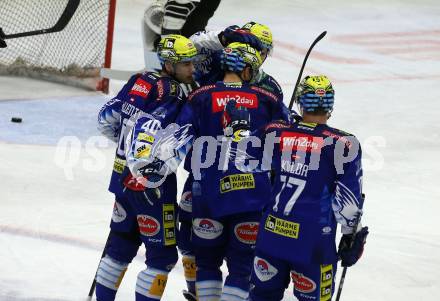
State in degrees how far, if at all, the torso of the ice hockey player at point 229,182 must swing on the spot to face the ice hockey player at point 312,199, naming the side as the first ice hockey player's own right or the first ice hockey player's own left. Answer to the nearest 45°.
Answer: approximately 135° to the first ice hockey player's own right

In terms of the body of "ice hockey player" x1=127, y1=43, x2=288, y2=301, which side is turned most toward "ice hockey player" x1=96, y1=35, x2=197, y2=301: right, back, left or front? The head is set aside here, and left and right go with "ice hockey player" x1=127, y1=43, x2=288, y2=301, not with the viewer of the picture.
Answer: left

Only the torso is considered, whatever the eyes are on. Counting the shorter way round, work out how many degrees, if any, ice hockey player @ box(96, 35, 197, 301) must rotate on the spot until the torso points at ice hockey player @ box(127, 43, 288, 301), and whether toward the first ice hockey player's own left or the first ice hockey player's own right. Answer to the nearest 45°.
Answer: approximately 45° to the first ice hockey player's own right

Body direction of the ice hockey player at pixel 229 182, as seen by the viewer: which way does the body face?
away from the camera

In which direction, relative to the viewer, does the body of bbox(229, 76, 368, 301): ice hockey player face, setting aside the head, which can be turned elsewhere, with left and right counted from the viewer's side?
facing away from the viewer and to the right of the viewer

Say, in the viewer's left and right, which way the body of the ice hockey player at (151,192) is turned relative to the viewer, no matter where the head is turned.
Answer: facing away from the viewer and to the right of the viewer

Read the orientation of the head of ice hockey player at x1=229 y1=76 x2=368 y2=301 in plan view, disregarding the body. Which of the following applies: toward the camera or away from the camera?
away from the camera

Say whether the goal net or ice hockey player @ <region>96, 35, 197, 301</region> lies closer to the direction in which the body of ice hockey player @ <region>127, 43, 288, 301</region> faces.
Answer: the goal net
